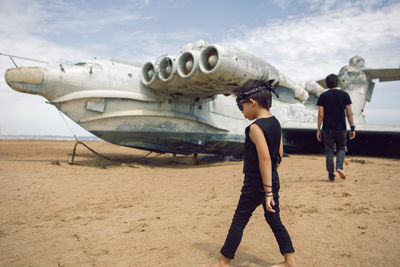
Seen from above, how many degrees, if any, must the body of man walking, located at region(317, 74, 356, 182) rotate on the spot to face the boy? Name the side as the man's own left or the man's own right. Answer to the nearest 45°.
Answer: approximately 180°

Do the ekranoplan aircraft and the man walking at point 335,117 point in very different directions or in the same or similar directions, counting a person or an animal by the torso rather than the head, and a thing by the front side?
very different directions

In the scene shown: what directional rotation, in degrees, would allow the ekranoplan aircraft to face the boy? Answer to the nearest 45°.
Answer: approximately 45° to its left

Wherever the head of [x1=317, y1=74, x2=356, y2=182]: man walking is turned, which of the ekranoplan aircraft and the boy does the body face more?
the ekranoplan aircraft

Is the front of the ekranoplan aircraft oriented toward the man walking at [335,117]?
no

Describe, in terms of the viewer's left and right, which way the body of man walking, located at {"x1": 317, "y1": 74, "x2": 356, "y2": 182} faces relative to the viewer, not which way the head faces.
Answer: facing away from the viewer

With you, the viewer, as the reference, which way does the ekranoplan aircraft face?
facing the viewer and to the left of the viewer

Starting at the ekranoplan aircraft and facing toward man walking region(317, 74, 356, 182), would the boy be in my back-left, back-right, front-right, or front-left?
front-right

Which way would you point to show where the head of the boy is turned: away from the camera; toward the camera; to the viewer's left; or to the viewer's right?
to the viewer's left

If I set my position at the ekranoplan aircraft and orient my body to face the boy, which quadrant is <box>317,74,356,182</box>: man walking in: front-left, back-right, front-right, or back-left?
front-left

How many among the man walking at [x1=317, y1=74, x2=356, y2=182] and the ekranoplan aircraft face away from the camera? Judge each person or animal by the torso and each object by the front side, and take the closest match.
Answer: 1

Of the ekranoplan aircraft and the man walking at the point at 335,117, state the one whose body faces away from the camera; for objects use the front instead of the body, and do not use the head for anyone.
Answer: the man walking
